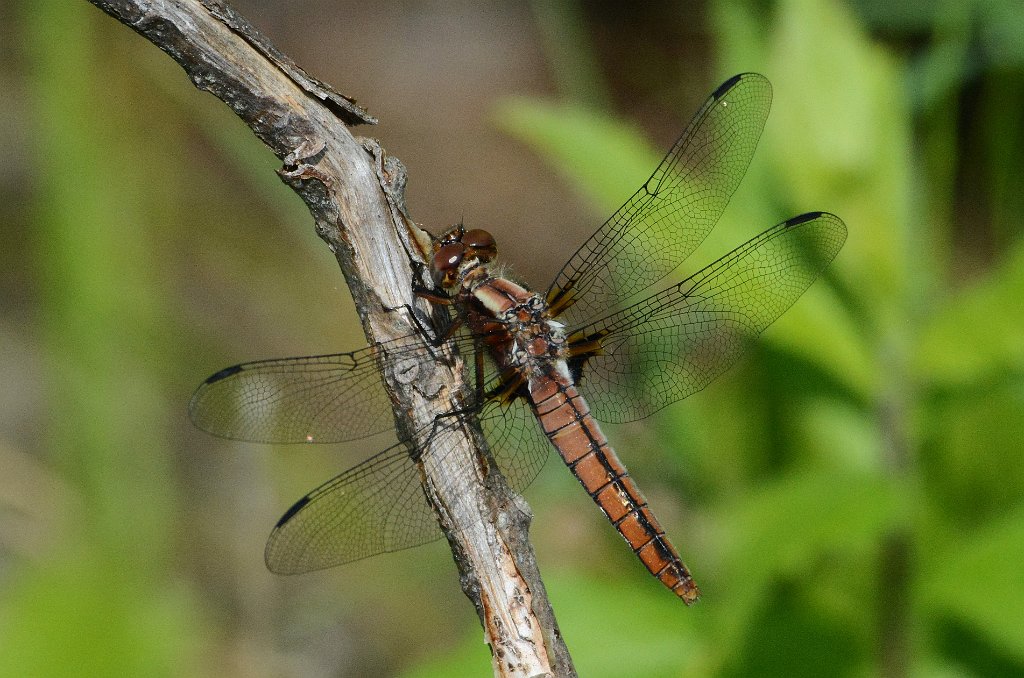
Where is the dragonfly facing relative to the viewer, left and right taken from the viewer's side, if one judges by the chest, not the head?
facing away from the viewer and to the left of the viewer
